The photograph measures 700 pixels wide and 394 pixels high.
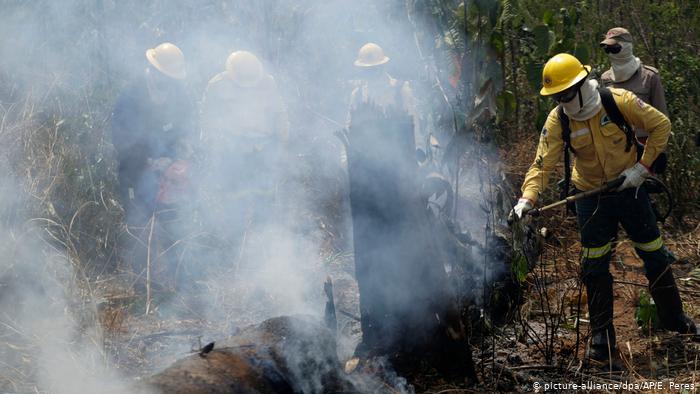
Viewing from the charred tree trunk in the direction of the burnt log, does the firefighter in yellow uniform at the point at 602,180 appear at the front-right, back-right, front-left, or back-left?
back-left

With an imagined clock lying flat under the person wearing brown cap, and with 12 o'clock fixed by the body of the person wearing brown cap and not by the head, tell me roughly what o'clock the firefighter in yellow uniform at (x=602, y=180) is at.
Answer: The firefighter in yellow uniform is roughly at 11 o'clock from the person wearing brown cap.

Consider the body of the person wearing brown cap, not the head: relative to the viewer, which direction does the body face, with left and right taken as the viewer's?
facing the viewer and to the left of the viewer

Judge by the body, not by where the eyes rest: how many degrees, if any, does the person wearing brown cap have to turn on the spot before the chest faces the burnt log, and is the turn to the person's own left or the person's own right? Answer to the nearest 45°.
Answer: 0° — they already face it

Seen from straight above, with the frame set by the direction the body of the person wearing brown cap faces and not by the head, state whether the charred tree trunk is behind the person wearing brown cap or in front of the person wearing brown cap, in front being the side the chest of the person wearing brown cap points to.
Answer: in front
